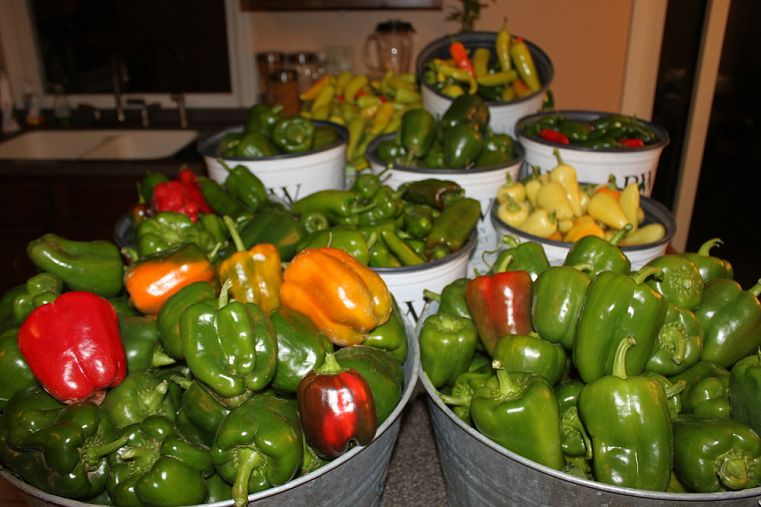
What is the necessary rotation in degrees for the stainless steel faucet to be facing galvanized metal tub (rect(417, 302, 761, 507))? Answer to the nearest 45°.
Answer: approximately 45° to its left

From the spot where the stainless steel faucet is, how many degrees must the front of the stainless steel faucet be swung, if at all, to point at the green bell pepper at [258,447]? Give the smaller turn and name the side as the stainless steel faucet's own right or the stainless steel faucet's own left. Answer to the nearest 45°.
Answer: approximately 45° to the stainless steel faucet's own left

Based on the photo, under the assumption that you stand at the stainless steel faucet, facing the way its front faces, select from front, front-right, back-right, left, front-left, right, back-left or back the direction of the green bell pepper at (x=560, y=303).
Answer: front-left

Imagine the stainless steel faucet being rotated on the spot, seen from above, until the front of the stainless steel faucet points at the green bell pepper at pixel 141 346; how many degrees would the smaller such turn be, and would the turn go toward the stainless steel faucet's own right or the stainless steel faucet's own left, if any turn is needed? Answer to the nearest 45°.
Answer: approximately 45° to the stainless steel faucet's own left

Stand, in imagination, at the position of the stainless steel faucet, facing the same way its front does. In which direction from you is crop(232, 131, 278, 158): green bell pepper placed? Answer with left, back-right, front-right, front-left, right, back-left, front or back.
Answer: front-left

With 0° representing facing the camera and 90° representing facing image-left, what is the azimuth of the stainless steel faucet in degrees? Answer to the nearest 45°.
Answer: approximately 45°

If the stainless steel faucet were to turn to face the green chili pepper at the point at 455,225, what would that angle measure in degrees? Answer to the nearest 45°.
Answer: approximately 45° to its left

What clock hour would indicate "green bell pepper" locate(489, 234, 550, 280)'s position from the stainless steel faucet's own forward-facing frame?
The green bell pepper is roughly at 10 o'clock from the stainless steel faucet.

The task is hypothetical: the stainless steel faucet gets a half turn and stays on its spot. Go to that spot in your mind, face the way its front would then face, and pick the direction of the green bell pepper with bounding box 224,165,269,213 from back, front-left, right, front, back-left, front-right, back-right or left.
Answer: back-right

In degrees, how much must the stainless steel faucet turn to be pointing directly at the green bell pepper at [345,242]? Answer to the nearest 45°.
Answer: approximately 45° to its left

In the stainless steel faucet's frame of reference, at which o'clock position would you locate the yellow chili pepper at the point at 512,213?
The yellow chili pepper is roughly at 10 o'clock from the stainless steel faucet.

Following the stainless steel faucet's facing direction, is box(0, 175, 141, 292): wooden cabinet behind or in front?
in front

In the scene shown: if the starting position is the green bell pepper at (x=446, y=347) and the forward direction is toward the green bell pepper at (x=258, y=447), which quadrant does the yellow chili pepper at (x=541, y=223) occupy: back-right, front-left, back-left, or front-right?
back-right
